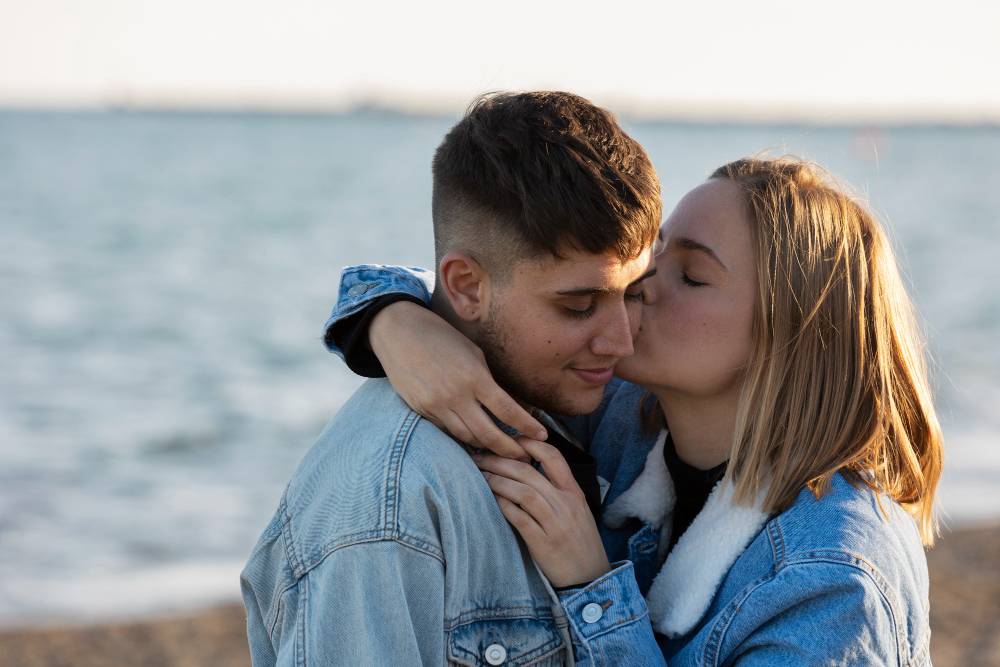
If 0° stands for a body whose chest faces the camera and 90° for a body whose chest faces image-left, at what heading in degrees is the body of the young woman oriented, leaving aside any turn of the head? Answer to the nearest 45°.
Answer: approximately 45°

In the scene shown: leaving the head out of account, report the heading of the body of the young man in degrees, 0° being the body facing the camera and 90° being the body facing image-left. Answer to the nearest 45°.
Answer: approximately 315°
